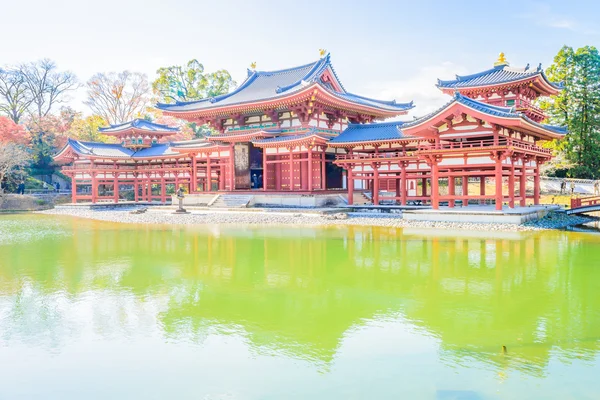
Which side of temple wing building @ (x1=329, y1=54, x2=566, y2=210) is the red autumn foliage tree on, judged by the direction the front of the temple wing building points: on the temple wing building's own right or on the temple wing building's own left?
on the temple wing building's own right

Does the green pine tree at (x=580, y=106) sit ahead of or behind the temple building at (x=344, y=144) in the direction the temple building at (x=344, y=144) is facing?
behind

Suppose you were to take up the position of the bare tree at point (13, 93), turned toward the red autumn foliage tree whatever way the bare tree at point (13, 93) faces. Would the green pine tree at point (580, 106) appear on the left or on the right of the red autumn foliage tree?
left

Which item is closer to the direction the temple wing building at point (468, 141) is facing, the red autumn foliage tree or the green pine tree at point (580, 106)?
the red autumn foliage tree

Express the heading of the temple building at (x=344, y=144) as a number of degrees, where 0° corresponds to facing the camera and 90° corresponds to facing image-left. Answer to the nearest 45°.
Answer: approximately 45°

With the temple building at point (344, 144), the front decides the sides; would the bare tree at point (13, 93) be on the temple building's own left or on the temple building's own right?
on the temple building's own right

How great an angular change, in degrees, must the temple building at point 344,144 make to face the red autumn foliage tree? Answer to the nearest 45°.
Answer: approximately 90° to its right

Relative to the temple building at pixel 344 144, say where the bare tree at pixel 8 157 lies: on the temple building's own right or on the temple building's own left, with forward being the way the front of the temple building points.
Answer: on the temple building's own right

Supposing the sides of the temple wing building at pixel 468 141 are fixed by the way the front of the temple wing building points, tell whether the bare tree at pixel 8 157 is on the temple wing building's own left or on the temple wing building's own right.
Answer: on the temple wing building's own right
